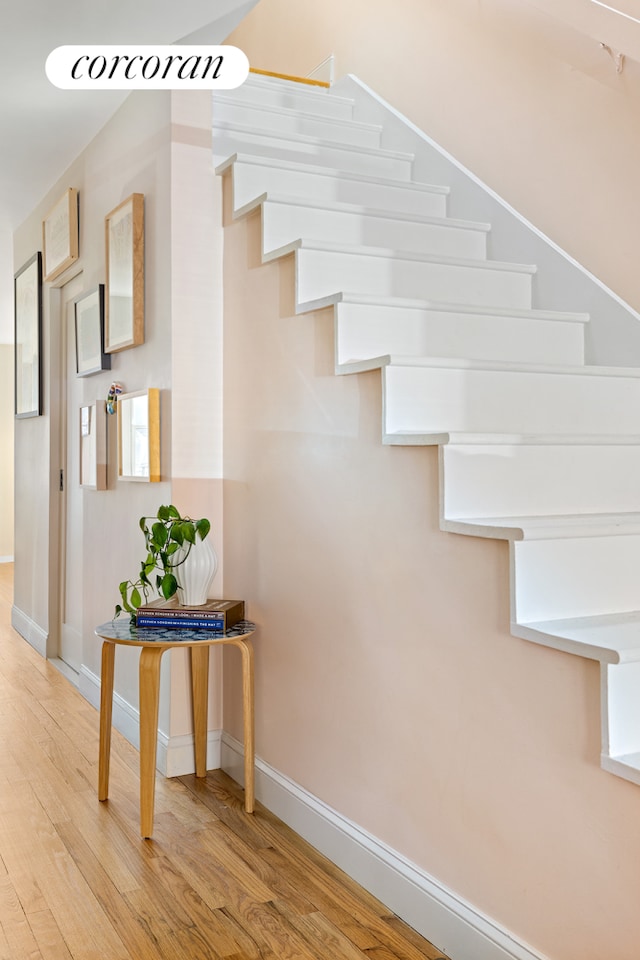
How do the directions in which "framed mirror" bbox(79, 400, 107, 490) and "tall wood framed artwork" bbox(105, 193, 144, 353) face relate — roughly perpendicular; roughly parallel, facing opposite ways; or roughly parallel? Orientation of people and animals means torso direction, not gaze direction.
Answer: roughly parallel

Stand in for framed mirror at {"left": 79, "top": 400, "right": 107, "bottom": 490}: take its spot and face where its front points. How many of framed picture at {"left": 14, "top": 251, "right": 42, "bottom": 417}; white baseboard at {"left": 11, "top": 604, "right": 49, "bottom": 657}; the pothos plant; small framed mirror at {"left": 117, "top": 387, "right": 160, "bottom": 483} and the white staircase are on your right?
2
